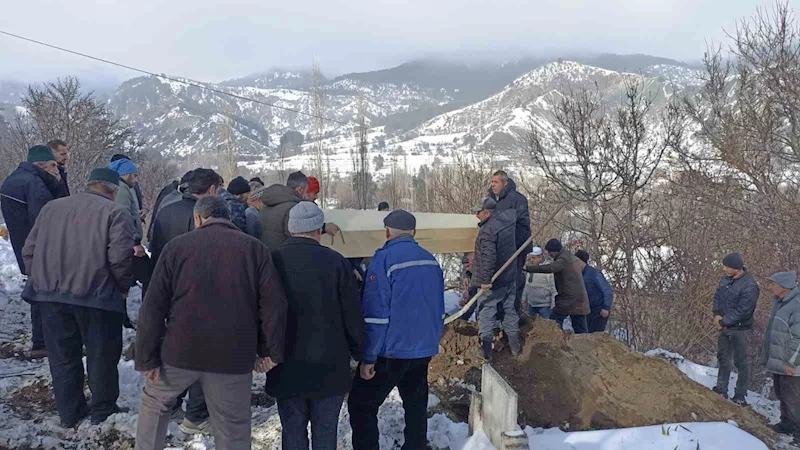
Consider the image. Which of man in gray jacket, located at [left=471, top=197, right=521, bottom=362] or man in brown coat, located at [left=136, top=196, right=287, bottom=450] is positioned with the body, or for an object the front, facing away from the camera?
the man in brown coat

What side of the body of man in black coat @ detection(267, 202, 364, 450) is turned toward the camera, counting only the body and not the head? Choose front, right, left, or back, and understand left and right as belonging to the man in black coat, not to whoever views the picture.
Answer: back

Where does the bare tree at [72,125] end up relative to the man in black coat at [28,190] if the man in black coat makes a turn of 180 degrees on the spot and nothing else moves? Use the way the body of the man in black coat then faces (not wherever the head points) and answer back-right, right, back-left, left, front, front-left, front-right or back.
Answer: right

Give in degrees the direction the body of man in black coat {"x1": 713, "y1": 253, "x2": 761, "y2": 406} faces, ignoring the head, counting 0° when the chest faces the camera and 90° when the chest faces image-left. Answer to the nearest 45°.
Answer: approximately 45°

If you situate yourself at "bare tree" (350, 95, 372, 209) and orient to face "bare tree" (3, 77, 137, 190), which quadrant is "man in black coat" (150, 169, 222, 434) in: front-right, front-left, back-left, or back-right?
front-left

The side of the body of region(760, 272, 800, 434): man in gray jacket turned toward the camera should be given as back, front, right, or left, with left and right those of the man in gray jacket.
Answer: left

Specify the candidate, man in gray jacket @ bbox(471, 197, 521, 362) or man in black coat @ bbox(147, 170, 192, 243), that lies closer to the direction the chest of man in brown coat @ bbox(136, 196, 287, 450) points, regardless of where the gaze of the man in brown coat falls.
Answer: the man in black coat

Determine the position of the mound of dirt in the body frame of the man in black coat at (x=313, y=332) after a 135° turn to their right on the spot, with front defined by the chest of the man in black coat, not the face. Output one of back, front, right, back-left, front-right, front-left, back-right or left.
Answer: left

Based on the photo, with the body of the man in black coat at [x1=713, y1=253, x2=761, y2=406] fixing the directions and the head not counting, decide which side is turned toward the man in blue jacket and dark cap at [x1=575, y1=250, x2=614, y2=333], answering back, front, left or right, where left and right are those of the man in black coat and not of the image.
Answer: right

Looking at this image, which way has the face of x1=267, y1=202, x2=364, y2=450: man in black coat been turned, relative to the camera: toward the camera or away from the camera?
away from the camera

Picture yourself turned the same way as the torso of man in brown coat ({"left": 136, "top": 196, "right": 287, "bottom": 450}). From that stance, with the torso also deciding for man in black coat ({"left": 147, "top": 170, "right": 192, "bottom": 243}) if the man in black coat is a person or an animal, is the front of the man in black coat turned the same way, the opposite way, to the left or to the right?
to the right

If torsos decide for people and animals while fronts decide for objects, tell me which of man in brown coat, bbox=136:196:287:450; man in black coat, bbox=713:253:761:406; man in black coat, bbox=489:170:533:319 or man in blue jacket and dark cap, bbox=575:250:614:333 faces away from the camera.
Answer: the man in brown coat

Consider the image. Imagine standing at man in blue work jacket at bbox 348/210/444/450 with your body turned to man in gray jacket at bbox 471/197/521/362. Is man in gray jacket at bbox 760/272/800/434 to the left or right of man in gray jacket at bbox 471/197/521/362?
right

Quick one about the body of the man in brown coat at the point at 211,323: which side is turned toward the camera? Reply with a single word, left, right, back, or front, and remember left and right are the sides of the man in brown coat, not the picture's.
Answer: back

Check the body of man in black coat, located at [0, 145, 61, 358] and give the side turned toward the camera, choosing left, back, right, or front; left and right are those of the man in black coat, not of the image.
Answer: right

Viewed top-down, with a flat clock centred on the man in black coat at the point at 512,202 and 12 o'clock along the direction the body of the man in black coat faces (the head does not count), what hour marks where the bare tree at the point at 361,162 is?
The bare tree is roughly at 4 o'clock from the man in black coat.

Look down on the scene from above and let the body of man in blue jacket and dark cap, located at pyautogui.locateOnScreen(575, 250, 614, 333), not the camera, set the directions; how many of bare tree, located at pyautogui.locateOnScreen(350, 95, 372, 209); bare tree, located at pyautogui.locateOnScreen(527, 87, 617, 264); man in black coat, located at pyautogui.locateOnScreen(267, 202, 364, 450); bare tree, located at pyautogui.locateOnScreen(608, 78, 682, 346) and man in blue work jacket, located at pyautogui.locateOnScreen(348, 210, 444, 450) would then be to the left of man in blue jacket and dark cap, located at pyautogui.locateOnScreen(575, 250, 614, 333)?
2

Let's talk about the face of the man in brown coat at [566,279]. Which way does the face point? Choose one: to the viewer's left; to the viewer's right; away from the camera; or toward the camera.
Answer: to the viewer's left
